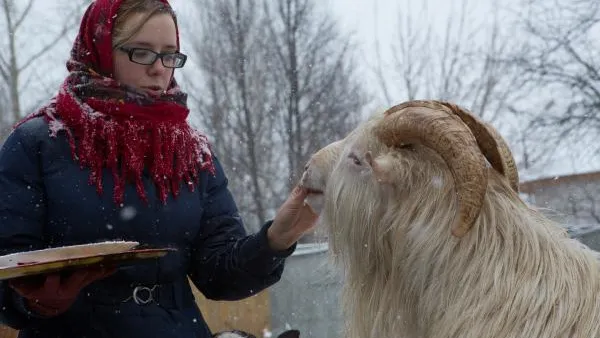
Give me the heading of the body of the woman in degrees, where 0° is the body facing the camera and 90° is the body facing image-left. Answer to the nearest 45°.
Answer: approximately 315°

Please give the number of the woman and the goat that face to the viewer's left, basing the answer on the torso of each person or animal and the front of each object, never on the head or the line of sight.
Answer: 1

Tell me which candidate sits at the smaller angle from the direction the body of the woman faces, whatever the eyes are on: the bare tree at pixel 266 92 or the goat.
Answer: the goat

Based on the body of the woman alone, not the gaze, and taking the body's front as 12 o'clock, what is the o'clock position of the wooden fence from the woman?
The wooden fence is roughly at 8 o'clock from the woman.

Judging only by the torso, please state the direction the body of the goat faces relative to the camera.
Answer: to the viewer's left

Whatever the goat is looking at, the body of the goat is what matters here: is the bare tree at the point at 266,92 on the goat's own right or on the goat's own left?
on the goat's own right

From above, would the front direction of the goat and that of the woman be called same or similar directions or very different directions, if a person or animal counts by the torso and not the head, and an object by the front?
very different directions

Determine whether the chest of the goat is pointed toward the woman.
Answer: yes
